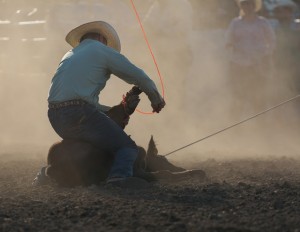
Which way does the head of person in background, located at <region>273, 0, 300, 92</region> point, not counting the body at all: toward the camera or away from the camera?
toward the camera

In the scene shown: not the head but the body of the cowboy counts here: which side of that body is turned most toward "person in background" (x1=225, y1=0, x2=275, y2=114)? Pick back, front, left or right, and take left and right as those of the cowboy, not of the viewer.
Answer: front

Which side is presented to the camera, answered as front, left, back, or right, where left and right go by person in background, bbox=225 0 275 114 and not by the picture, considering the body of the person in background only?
front

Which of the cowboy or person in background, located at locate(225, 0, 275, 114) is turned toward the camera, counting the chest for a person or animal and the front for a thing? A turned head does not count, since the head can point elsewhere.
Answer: the person in background

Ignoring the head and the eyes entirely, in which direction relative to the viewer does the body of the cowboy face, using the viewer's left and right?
facing away from the viewer and to the right of the viewer

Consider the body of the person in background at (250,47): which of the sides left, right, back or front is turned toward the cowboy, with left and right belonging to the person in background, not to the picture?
front

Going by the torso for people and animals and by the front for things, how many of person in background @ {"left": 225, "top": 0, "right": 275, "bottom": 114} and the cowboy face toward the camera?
1
